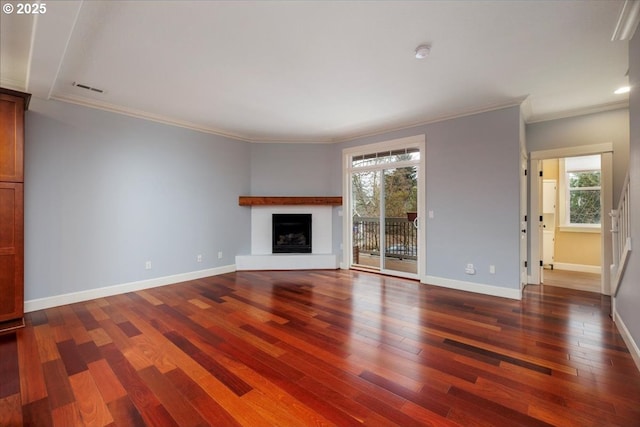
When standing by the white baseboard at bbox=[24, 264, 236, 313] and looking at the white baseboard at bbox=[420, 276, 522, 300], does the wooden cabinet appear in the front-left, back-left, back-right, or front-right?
back-right

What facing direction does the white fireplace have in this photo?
toward the camera

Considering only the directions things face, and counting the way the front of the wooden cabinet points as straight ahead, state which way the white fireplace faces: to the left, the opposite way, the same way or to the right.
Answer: to the right

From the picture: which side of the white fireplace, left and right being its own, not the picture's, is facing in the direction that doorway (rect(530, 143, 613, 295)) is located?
left

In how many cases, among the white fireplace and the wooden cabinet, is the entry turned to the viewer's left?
0

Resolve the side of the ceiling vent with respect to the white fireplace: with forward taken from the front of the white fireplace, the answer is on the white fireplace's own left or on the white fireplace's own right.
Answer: on the white fireplace's own right

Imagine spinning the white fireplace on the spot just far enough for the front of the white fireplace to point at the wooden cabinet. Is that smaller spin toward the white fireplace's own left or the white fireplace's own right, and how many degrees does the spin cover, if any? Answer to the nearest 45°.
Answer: approximately 45° to the white fireplace's own right

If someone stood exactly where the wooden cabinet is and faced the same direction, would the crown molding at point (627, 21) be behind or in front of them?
in front

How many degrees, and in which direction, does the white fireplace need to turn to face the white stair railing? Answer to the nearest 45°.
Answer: approximately 45° to its left

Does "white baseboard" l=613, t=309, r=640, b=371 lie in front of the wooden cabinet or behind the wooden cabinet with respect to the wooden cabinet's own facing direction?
in front

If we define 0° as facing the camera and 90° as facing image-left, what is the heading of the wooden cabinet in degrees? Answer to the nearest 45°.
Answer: approximately 315°

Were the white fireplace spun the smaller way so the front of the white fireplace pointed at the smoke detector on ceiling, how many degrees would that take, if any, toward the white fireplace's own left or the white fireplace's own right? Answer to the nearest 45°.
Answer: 0° — it already faces it

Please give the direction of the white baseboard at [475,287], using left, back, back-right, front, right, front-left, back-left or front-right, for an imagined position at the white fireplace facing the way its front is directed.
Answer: front-left
